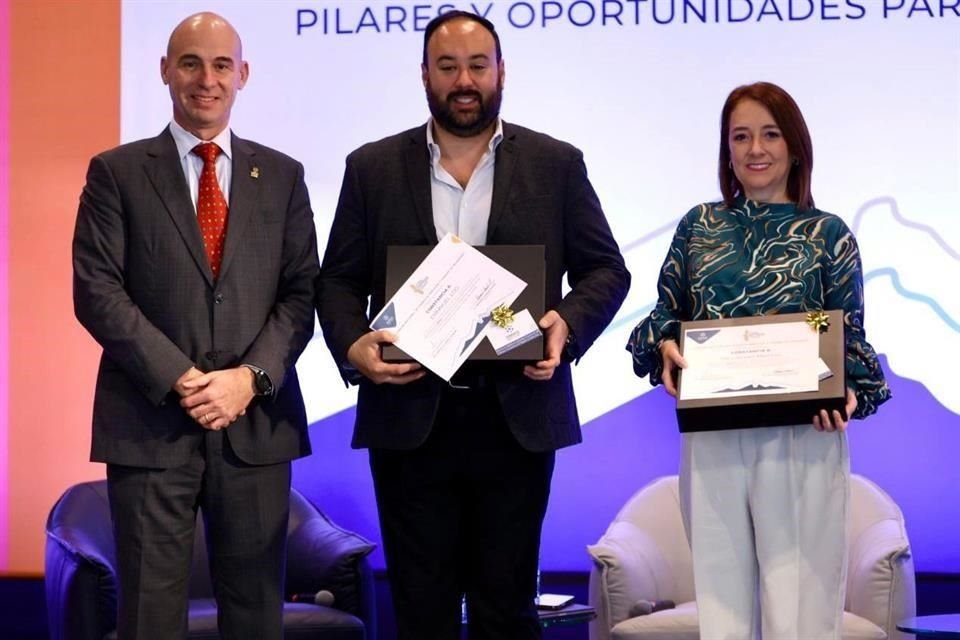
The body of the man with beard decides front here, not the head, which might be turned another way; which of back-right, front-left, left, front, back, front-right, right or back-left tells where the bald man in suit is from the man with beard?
right

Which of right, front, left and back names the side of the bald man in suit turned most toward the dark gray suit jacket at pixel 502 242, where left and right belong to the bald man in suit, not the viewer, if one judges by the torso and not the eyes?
left

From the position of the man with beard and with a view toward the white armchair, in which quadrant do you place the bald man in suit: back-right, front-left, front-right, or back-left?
back-left

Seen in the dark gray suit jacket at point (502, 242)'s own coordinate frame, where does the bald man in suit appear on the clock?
The bald man in suit is roughly at 3 o'clock from the dark gray suit jacket.

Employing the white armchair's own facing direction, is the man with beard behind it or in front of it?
in front

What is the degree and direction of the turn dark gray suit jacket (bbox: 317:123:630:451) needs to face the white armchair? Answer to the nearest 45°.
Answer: approximately 135° to its left

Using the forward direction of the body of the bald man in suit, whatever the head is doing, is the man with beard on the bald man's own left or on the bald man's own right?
on the bald man's own left

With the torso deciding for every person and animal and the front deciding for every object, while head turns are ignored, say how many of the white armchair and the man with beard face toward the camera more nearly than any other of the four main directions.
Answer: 2
